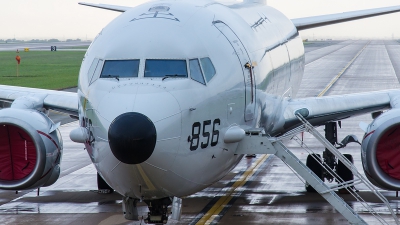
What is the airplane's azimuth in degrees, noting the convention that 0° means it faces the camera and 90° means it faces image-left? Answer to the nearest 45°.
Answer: approximately 0°
